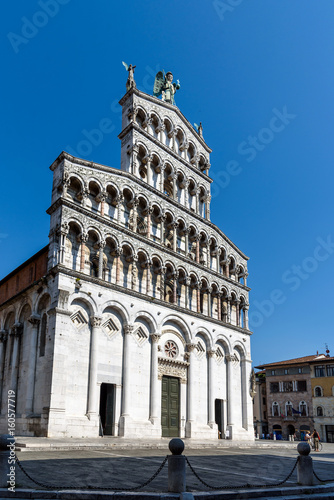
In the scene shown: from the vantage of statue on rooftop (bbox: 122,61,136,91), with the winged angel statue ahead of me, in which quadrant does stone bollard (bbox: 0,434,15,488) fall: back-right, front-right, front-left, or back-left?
back-right

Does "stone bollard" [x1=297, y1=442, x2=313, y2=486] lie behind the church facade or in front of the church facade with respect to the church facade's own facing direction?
in front

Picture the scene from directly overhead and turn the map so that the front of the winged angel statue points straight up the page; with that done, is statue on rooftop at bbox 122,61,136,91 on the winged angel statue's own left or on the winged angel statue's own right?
on the winged angel statue's own right

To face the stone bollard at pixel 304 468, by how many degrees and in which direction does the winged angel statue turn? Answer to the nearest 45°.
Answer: approximately 45° to its right

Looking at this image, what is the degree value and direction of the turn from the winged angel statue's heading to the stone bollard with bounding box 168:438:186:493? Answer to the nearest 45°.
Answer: approximately 45° to its right

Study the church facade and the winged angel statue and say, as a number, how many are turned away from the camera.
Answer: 0

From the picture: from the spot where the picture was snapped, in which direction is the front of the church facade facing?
facing the viewer and to the right of the viewer

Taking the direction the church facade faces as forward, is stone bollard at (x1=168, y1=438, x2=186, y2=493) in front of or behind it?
in front

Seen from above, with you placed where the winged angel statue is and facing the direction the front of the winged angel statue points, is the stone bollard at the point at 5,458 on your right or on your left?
on your right

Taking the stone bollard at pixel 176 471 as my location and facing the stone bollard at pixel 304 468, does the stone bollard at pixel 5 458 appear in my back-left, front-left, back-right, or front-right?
back-left

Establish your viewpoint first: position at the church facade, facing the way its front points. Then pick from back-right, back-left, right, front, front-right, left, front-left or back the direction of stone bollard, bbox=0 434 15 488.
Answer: front-right
